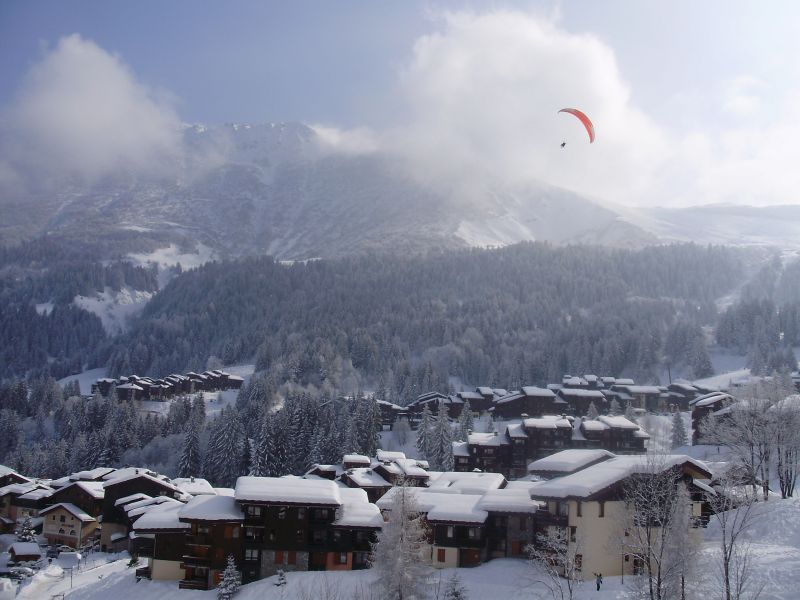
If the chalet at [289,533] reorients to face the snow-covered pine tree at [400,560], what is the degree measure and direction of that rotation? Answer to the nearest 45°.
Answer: approximately 45° to its left

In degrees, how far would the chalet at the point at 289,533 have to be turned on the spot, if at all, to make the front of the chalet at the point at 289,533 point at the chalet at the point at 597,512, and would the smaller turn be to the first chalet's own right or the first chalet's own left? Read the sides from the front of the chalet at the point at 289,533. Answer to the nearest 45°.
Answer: approximately 45° to the first chalet's own left

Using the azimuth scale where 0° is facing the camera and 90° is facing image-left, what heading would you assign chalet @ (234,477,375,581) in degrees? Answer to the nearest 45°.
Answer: approximately 0°

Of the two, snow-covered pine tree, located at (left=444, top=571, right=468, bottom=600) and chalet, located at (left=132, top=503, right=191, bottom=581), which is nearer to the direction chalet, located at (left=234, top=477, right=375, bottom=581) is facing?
the snow-covered pine tree

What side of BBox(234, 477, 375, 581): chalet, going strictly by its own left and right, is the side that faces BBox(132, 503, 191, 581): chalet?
right

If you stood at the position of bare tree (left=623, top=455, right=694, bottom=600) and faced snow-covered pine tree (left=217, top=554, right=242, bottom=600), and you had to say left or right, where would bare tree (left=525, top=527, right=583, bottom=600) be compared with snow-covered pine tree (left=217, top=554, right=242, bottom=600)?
right

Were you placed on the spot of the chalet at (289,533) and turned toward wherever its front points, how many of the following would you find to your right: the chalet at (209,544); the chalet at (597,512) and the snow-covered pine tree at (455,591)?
1

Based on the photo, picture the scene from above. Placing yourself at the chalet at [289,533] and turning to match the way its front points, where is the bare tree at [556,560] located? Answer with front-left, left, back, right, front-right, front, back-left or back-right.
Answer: front-left

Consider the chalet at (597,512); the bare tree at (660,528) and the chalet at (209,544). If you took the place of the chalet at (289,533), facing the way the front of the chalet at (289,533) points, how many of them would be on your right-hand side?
1

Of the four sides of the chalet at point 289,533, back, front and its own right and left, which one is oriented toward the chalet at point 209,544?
right
